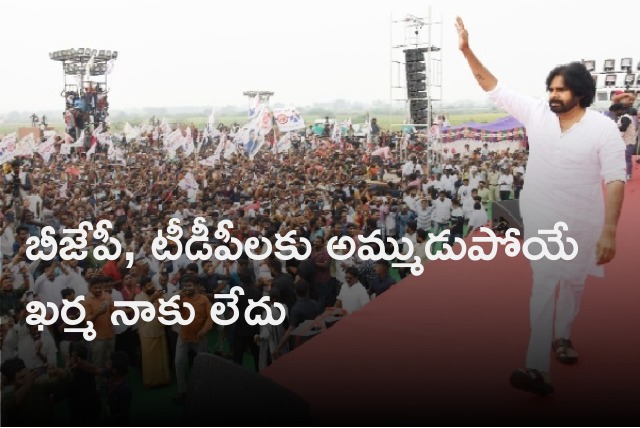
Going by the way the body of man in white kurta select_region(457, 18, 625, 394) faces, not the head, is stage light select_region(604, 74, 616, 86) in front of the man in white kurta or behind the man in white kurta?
behind

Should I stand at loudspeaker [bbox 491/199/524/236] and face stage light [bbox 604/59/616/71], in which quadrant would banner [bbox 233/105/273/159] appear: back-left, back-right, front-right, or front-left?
front-left

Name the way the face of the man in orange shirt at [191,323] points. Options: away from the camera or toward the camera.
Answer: toward the camera

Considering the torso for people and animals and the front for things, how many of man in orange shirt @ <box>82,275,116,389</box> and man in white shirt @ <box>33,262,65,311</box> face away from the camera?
0

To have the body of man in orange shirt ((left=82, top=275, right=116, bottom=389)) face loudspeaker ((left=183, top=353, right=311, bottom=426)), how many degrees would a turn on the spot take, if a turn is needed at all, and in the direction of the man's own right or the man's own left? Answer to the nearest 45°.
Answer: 0° — they already face it

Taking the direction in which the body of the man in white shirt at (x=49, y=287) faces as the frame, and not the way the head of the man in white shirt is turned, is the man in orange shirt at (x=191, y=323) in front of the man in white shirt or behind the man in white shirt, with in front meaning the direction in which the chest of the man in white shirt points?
in front

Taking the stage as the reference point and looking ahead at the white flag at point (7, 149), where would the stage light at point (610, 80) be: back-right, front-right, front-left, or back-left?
front-right

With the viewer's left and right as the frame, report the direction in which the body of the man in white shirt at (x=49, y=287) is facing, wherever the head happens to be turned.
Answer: facing the viewer and to the right of the viewer

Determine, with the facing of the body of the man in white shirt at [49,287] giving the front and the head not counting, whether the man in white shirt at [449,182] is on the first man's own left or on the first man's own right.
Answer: on the first man's own left

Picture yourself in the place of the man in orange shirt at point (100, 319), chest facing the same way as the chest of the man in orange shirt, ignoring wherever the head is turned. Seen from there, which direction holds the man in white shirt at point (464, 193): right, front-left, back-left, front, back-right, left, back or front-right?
back-left

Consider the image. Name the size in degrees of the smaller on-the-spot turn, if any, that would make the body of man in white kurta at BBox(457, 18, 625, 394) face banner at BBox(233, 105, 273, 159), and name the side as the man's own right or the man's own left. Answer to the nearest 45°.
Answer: approximately 90° to the man's own right

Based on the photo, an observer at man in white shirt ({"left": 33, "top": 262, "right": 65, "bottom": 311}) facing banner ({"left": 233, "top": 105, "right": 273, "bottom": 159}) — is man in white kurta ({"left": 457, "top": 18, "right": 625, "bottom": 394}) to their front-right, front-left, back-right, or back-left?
back-right

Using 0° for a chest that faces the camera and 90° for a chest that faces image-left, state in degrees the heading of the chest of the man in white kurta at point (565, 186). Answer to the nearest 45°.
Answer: approximately 45°

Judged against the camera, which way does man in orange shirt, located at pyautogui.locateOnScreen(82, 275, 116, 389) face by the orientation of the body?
toward the camera

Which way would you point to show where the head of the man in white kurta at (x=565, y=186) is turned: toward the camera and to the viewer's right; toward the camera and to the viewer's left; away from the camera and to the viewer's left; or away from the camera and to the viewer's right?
toward the camera and to the viewer's left
